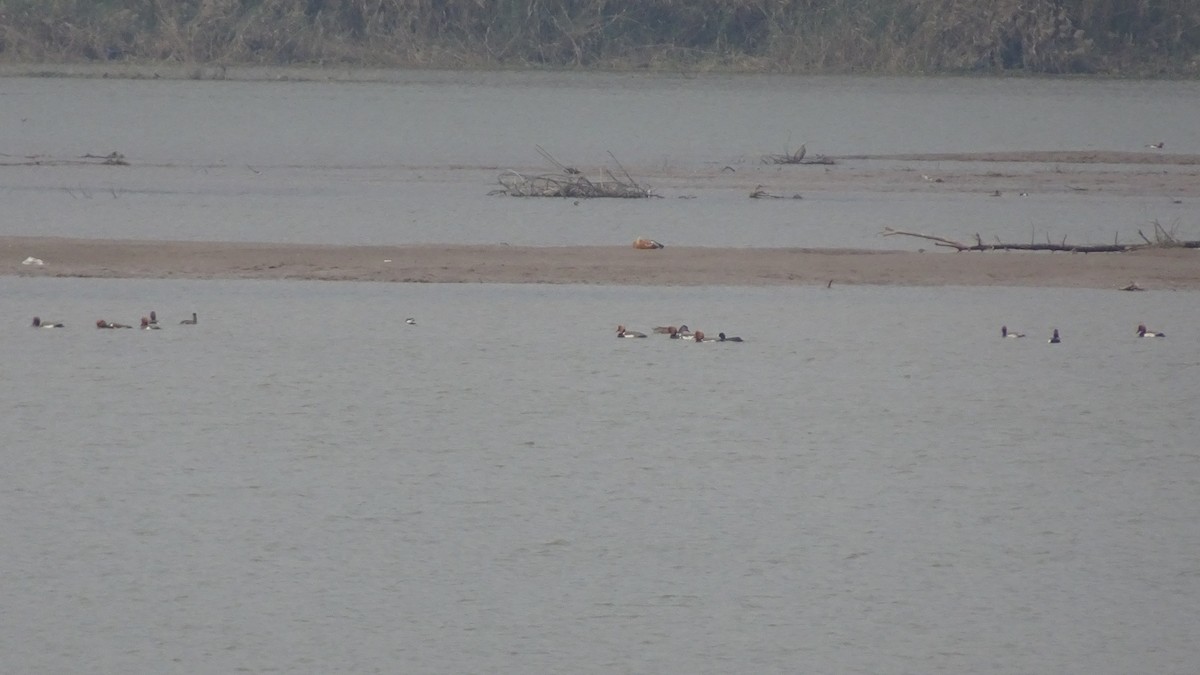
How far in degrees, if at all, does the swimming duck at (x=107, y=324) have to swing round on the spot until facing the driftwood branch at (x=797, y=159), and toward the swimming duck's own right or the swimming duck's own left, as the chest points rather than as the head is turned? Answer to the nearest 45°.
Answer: approximately 135° to the swimming duck's own right

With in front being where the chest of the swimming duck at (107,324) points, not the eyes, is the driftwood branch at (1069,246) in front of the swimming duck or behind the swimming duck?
behind

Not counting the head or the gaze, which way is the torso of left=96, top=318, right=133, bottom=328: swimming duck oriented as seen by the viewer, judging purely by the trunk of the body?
to the viewer's left

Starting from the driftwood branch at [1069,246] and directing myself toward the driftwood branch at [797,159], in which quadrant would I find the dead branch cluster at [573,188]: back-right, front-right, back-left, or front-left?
front-left

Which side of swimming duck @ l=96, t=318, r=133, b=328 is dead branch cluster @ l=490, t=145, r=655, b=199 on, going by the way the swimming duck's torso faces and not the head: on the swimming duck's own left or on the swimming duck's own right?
on the swimming duck's own right
